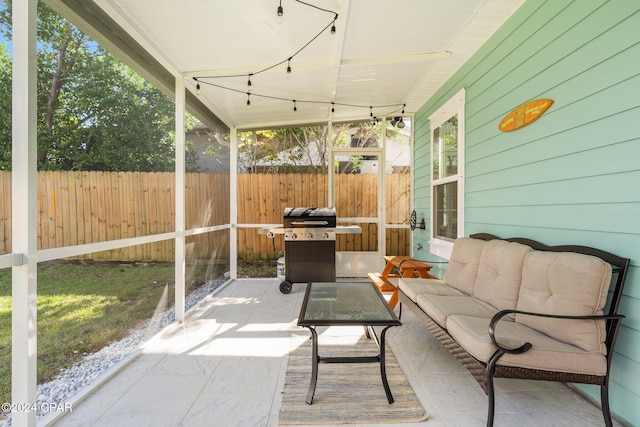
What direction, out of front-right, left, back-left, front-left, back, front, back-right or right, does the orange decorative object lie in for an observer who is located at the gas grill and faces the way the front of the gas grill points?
front-left

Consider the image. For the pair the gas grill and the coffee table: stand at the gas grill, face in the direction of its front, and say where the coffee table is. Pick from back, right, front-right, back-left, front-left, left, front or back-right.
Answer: front

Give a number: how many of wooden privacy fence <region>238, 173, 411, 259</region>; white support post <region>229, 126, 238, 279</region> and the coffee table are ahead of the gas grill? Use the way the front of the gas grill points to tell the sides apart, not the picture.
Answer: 1

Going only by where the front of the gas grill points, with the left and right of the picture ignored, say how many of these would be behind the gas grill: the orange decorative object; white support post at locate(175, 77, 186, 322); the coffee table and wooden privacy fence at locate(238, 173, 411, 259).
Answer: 1

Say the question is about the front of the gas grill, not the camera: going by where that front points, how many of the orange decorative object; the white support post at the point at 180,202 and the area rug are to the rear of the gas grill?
0

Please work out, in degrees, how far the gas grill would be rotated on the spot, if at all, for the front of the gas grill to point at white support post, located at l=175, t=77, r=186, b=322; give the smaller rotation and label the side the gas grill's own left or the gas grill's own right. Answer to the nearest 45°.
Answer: approximately 45° to the gas grill's own right

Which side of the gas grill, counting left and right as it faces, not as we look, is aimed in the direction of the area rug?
front

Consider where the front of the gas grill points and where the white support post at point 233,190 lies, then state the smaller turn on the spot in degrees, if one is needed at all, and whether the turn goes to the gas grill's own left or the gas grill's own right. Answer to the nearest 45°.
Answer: approximately 135° to the gas grill's own right

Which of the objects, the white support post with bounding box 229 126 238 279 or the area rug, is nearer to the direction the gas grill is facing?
the area rug

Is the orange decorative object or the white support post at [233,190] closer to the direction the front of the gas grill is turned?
the orange decorative object

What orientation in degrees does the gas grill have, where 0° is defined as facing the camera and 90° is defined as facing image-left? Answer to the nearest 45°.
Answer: approximately 0°

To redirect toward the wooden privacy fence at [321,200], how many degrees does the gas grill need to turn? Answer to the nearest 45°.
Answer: approximately 180°

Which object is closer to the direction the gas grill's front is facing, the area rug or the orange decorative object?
the area rug

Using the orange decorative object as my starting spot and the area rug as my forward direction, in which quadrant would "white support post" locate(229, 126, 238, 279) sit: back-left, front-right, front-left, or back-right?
front-right

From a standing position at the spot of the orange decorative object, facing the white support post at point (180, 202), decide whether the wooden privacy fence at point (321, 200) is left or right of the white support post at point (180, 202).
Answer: right
